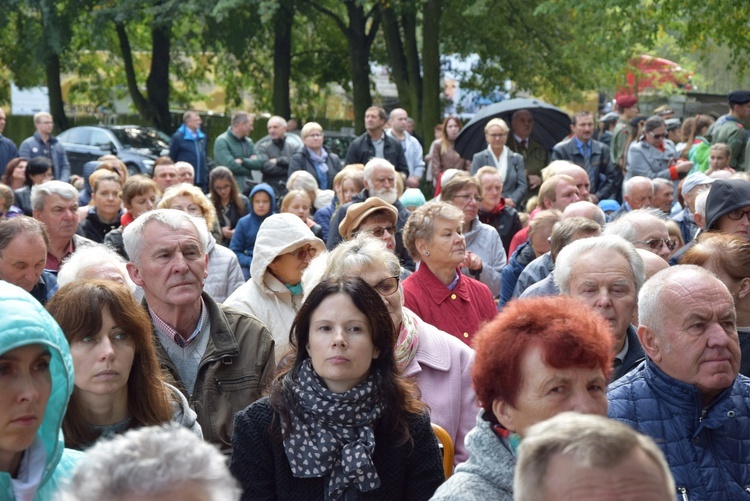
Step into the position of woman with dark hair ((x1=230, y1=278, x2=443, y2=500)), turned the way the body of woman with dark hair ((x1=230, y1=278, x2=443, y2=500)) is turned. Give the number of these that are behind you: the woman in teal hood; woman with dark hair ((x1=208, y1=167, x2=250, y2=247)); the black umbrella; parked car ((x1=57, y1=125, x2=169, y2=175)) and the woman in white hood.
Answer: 4

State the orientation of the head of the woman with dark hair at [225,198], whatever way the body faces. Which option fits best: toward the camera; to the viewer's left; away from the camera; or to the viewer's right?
toward the camera

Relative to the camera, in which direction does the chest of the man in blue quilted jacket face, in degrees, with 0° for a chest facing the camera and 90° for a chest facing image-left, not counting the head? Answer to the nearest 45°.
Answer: approximately 315°

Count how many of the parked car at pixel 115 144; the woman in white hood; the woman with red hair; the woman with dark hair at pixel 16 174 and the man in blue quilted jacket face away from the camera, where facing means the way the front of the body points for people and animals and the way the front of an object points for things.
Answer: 0

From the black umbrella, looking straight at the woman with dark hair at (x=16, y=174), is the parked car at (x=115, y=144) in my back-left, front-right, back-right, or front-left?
front-right

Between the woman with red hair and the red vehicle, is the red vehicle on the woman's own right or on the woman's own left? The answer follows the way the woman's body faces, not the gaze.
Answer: on the woman's own left

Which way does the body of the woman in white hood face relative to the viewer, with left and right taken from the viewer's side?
facing the viewer and to the right of the viewer

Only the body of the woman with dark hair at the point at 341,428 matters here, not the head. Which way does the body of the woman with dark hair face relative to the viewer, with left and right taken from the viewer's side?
facing the viewer

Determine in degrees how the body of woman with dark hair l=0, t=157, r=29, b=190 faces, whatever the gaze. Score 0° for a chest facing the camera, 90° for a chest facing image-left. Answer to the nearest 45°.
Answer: approximately 315°
